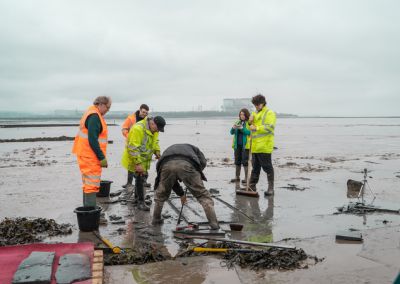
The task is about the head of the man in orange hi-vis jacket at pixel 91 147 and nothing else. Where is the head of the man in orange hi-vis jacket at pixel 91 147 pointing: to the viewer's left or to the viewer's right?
to the viewer's right

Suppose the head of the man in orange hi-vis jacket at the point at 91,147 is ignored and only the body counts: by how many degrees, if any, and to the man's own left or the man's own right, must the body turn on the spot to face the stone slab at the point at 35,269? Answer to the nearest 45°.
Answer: approximately 90° to the man's own right

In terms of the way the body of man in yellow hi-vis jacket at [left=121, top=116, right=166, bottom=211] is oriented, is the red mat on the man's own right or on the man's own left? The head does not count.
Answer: on the man's own right

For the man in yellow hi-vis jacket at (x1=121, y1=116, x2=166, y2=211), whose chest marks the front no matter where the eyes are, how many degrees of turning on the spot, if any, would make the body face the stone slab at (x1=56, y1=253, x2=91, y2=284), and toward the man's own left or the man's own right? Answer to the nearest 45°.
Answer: approximately 45° to the man's own right

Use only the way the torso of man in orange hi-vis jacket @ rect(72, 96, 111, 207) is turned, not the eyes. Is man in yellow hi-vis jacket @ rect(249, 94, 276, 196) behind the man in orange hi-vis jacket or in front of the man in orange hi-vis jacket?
in front

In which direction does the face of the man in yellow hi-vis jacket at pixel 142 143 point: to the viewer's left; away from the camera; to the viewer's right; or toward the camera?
to the viewer's right

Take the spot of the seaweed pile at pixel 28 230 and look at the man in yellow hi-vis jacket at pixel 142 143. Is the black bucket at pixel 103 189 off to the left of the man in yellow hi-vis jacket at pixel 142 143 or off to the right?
left

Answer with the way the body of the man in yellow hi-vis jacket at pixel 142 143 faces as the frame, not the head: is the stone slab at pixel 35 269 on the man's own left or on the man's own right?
on the man's own right

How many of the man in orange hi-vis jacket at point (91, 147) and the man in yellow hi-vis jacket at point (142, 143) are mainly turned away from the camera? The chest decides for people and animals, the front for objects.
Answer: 0

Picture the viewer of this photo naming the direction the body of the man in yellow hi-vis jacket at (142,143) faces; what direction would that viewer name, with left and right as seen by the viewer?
facing the viewer and to the right of the viewer

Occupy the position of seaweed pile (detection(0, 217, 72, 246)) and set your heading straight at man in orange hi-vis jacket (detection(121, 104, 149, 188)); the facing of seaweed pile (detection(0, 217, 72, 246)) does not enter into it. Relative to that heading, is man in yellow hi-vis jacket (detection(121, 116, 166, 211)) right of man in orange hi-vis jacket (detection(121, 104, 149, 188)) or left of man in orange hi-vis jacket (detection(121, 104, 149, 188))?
right

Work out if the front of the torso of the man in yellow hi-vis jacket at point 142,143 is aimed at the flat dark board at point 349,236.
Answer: yes

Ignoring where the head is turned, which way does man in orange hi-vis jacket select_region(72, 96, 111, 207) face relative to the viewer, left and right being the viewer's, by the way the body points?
facing to the right of the viewer
